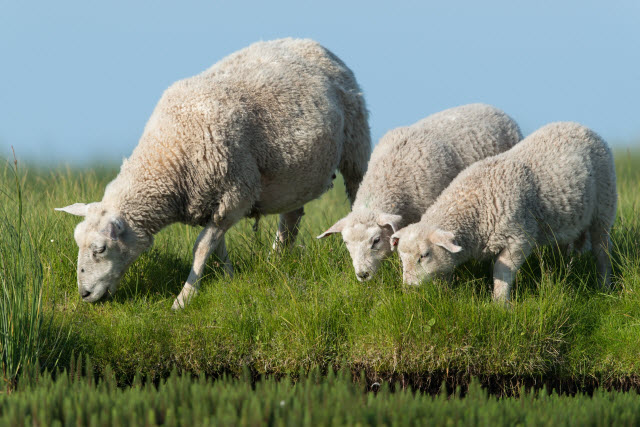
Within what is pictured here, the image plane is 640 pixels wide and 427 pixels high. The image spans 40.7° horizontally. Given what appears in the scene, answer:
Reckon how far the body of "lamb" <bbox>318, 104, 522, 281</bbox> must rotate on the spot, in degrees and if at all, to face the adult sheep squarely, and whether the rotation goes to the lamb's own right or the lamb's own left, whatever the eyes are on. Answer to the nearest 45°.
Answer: approximately 45° to the lamb's own right

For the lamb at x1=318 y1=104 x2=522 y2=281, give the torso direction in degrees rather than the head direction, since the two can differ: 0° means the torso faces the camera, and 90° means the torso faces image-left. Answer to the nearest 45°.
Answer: approximately 45°
